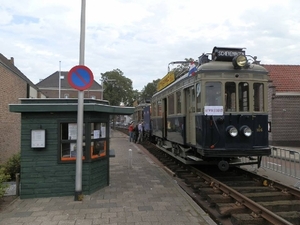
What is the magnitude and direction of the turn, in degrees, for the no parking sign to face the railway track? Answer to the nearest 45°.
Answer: approximately 90° to its left

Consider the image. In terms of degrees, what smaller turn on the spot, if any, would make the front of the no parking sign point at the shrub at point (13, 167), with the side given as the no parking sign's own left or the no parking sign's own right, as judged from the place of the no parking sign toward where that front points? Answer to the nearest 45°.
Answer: approximately 135° to the no parking sign's own right

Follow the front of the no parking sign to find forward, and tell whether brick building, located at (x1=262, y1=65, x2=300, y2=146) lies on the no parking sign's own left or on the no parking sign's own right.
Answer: on the no parking sign's own left

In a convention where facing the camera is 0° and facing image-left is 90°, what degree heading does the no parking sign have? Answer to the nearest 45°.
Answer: approximately 0°
